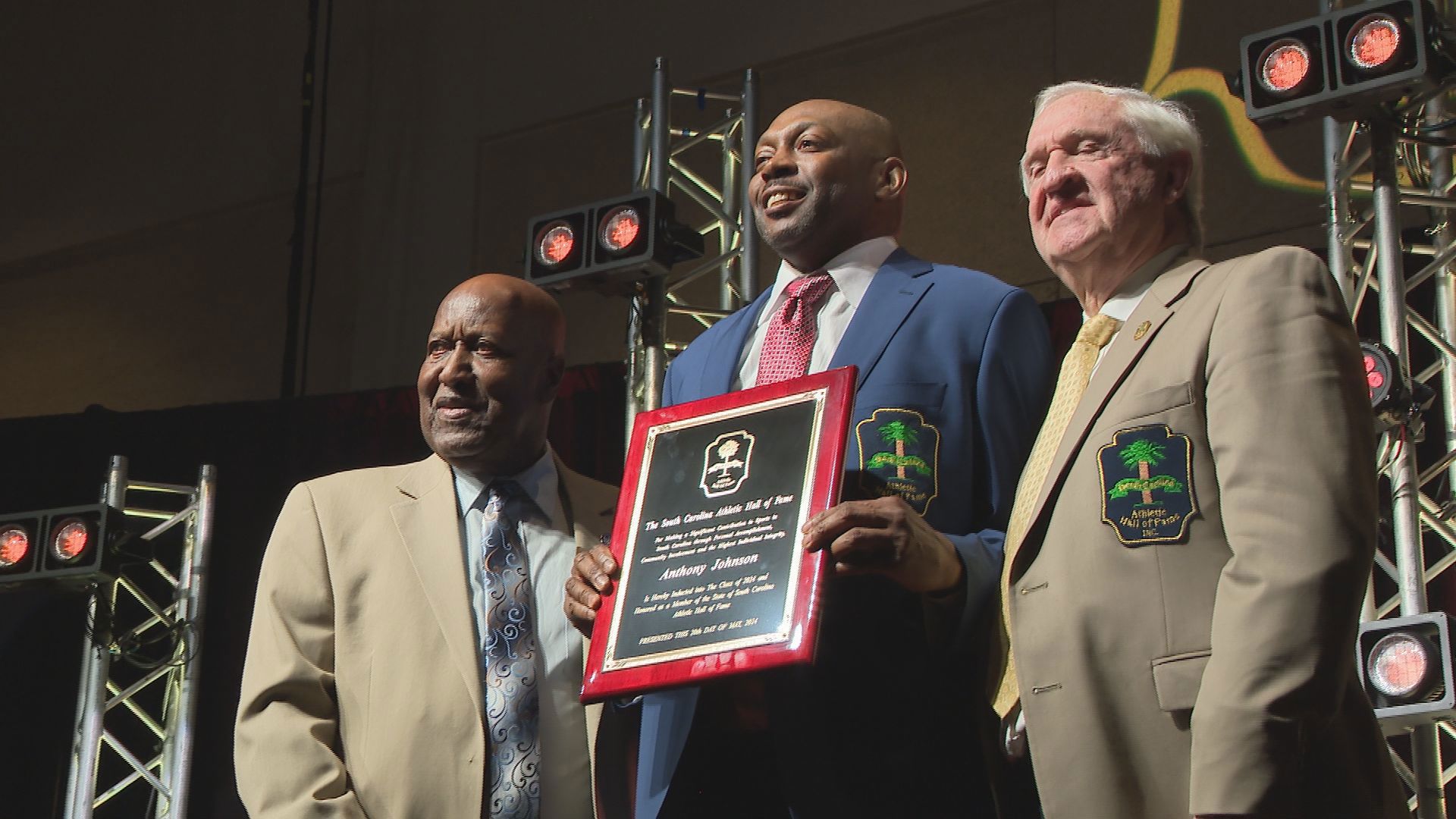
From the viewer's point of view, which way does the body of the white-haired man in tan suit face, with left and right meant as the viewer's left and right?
facing the viewer and to the left of the viewer

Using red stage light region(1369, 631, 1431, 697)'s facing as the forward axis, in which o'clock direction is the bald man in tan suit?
The bald man in tan suit is roughly at 1 o'clock from the red stage light.

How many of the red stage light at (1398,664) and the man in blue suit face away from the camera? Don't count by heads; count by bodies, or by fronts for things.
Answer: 0

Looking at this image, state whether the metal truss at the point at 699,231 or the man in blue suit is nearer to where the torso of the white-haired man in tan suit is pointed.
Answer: the man in blue suit

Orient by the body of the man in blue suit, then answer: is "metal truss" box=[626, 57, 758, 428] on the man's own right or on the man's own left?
on the man's own right

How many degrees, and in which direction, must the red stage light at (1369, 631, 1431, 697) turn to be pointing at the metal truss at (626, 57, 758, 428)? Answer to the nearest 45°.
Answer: approximately 90° to its right

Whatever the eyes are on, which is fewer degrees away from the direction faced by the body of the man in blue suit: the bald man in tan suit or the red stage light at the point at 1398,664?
the bald man in tan suit

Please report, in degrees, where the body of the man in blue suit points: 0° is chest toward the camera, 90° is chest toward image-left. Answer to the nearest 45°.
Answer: approximately 45°

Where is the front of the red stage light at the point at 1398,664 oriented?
toward the camera
